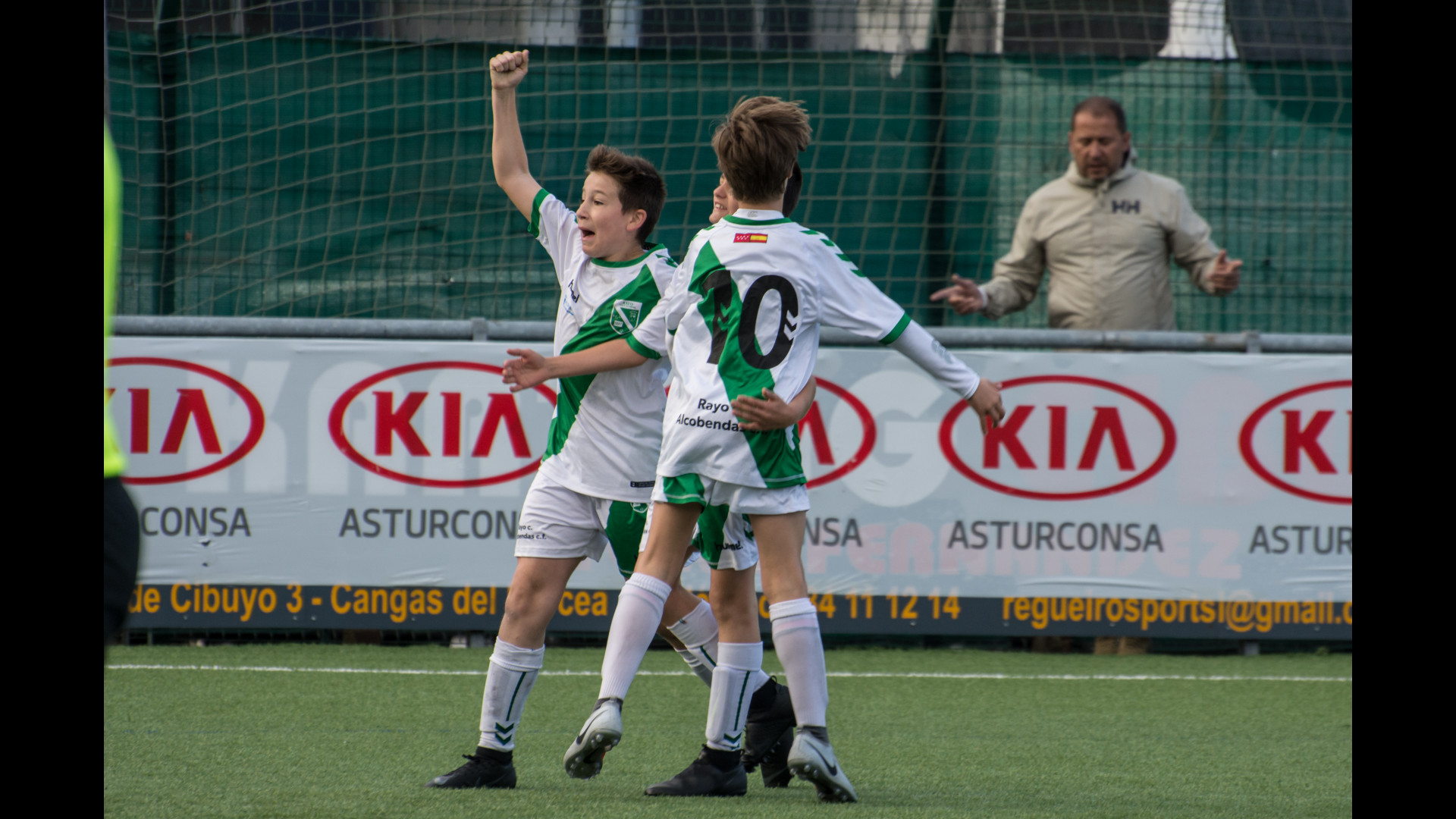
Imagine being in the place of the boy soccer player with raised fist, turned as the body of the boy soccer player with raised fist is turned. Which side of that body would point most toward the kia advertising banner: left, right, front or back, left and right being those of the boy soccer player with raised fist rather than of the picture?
back

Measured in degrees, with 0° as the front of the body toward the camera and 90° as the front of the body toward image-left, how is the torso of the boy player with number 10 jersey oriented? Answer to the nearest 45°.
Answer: approximately 180°

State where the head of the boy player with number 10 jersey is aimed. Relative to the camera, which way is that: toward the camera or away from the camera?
away from the camera

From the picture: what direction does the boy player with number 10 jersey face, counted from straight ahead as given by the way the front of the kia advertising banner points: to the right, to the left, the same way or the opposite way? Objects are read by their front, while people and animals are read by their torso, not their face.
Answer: the opposite way

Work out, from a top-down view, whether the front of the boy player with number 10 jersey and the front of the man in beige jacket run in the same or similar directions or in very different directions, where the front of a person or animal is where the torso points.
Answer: very different directions

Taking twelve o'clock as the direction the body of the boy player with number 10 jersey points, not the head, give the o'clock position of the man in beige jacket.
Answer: The man in beige jacket is roughly at 1 o'clock from the boy player with number 10 jersey.

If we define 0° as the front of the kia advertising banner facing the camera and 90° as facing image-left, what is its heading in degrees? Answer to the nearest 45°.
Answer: approximately 0°

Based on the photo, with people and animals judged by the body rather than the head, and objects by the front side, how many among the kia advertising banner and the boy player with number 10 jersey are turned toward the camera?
1

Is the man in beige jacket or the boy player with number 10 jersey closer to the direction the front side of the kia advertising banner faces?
the boy player with number 10 jersey

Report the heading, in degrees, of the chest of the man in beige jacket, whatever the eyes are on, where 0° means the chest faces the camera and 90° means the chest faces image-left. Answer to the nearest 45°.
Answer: approximately 0°
